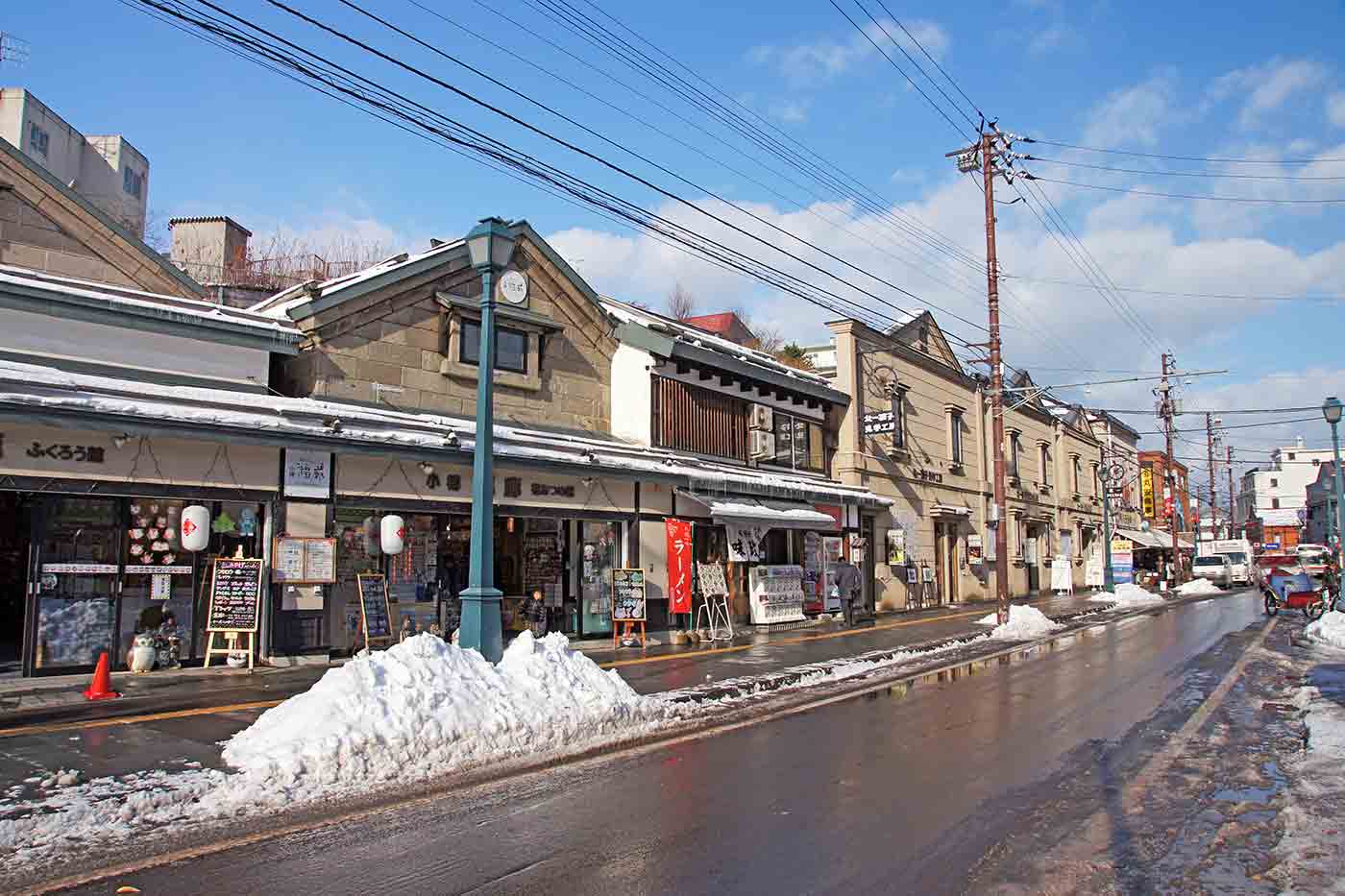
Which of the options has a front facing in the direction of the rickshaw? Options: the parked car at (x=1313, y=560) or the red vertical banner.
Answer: the parked car

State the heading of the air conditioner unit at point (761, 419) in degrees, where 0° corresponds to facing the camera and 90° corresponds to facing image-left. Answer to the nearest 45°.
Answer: approximately 315°

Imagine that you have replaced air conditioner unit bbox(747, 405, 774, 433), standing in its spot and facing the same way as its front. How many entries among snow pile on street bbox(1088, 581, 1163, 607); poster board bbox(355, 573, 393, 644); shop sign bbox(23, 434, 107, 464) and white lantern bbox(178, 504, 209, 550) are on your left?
1

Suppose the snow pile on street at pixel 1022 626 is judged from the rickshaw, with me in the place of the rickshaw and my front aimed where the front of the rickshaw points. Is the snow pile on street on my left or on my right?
on my right

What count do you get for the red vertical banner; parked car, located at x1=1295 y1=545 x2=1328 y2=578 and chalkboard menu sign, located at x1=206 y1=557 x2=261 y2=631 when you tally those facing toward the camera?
3

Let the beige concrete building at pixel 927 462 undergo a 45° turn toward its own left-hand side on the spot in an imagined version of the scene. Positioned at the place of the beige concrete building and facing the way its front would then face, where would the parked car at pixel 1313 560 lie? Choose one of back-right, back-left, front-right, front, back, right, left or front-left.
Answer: front-left

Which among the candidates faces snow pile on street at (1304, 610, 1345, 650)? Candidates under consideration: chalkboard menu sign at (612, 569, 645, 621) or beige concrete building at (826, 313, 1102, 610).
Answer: the beige concrete building

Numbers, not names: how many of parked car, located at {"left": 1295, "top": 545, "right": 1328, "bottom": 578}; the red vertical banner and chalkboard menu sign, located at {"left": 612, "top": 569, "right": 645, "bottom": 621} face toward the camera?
3

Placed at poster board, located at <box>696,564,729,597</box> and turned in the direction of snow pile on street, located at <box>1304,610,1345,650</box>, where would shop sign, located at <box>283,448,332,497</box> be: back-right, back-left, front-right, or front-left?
back-right

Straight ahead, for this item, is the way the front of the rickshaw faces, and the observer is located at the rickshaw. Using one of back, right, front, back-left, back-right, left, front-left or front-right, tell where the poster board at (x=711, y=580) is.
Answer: right
